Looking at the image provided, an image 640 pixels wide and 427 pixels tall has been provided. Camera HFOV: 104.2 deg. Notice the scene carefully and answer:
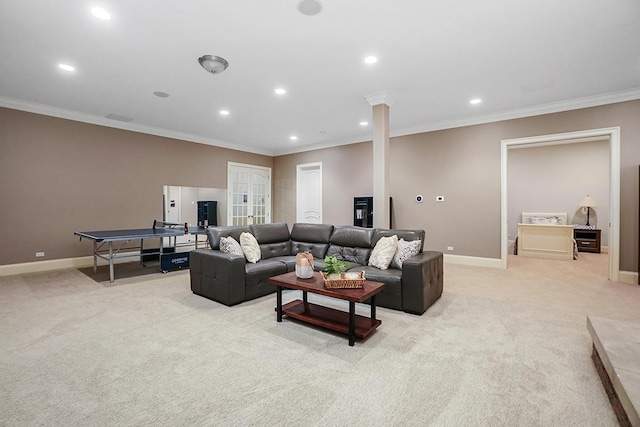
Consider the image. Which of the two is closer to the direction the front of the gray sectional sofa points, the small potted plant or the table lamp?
the small potted plant

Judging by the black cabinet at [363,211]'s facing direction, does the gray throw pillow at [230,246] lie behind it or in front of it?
in front

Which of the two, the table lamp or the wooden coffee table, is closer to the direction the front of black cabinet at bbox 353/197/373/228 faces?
the wooden coffee table

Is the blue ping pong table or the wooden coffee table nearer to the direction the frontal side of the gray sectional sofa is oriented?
the wooden coffee table

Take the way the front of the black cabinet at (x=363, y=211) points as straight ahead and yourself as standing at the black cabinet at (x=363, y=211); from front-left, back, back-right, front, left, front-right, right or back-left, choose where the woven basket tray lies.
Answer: front-left

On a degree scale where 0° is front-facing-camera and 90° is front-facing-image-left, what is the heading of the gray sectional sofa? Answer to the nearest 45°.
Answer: approximately 0°

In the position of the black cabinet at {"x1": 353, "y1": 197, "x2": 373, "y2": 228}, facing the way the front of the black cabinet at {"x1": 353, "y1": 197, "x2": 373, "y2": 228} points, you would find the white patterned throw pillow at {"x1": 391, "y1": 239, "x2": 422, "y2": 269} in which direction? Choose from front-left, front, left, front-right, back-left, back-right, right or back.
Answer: front-left

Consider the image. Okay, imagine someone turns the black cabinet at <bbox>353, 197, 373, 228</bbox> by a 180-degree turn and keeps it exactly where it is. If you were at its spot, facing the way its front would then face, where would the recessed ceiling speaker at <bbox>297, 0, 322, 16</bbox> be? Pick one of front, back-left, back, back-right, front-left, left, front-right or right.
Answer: back-right

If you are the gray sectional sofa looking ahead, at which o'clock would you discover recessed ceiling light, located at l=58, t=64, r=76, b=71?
The recessed ceiling light is roughly at 3 o'clock from the gray sectional sofa.

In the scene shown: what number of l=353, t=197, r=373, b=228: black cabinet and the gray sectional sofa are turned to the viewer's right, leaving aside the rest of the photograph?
0

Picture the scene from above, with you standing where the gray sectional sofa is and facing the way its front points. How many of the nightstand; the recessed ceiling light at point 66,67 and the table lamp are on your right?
1
